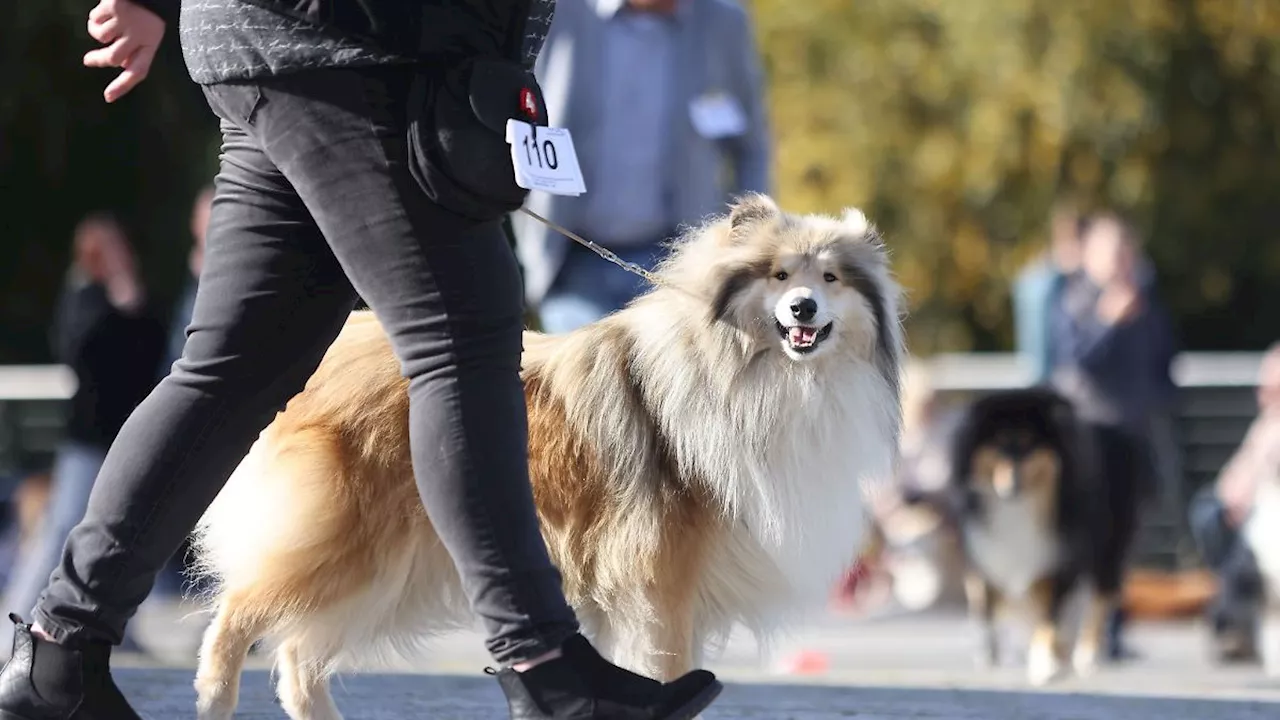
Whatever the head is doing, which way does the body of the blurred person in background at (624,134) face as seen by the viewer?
toward the camera

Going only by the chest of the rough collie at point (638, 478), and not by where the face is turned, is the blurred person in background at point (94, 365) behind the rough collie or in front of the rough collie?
behind

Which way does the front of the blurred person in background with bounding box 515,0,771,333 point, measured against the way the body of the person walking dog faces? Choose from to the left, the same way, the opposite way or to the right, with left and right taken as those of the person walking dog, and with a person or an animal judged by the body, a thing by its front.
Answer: to the right

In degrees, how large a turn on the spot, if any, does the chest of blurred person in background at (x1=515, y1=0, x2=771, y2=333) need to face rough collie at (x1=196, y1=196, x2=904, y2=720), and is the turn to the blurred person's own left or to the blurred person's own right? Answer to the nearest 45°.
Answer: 0° — they already face it

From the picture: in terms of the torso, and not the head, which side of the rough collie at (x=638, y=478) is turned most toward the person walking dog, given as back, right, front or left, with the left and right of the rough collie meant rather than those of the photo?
right

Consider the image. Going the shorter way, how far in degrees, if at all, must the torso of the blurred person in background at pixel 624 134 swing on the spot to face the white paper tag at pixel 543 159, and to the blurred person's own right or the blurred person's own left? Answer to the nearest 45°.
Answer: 0° — they already face it

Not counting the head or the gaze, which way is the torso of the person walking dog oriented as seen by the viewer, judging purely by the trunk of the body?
to the viewer's right

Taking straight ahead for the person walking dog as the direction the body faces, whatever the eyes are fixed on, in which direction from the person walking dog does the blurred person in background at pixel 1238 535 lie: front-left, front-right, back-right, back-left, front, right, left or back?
front-left

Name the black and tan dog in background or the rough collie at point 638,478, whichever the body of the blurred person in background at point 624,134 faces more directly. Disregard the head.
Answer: the rough collie

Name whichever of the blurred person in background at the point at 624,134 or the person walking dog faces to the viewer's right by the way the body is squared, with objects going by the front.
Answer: the person walking dog

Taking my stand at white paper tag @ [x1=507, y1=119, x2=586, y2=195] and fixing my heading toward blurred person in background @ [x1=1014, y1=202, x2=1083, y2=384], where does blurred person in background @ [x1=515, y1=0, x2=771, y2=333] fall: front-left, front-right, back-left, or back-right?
front-left

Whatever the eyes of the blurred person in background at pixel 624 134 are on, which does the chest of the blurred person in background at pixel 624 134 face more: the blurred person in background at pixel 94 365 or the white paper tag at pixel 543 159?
the white paper tag

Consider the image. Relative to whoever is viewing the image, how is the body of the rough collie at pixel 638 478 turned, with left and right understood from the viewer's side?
facing the viewer and to the right of the viewer

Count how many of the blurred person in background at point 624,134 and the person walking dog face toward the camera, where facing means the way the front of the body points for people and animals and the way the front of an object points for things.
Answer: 1
